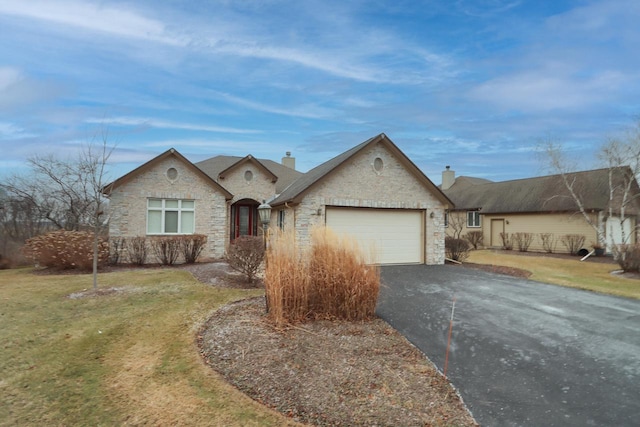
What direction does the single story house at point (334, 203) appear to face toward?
toward the camera

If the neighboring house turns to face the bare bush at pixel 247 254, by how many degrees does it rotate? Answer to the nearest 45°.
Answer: approximately 45° to its right

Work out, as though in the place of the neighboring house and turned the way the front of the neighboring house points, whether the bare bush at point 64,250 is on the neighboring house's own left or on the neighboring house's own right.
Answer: on the neighboring house's own right

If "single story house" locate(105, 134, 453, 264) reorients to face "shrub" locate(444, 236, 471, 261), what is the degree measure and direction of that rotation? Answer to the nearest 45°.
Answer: approximately 90° to its left

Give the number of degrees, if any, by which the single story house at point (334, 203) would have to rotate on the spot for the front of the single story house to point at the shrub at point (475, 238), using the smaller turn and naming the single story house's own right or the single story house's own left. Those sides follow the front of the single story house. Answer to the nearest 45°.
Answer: approximately 135° to the single story house's own left

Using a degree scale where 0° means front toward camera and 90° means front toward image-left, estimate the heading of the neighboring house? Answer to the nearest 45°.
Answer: approximately 315°

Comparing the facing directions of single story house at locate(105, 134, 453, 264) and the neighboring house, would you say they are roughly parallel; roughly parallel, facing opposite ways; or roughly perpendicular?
roughly parallel

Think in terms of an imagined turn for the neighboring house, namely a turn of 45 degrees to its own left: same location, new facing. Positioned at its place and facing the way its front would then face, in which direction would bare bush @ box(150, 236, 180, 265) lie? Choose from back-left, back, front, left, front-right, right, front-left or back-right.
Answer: back-right

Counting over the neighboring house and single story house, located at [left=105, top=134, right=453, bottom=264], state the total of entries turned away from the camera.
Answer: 0

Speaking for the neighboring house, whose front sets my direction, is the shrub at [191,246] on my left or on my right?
on my right

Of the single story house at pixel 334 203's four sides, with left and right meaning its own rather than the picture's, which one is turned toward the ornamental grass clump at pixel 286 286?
front

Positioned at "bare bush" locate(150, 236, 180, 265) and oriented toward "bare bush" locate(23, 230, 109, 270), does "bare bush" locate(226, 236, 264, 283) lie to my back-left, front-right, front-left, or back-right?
back-left

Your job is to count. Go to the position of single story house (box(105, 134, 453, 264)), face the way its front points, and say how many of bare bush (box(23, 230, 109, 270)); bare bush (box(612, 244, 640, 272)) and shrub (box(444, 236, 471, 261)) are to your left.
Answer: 2

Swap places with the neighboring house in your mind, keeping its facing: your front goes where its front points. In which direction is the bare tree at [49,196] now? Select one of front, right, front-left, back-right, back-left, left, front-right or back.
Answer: right
